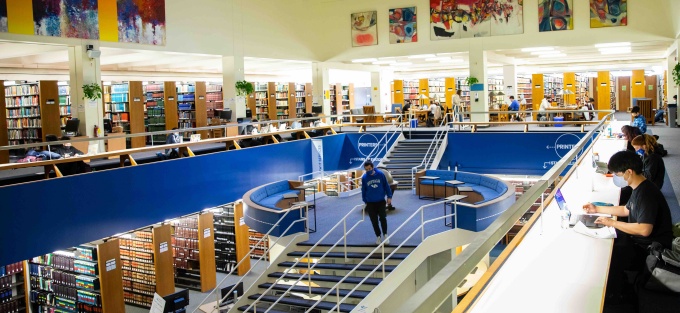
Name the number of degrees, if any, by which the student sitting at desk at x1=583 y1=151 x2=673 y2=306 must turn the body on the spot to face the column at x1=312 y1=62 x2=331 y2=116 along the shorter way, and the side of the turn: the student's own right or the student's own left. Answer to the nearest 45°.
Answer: approximately 45° to the student's own right

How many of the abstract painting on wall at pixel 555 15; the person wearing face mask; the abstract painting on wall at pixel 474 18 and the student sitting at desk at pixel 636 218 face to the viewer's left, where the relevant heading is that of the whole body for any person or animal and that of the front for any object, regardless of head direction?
2

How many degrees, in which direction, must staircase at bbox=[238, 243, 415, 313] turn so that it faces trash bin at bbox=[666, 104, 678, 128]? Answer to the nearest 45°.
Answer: approximately 180°

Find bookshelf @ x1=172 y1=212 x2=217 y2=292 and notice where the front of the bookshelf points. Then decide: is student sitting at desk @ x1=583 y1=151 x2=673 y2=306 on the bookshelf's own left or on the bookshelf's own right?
on the bookshelf's own left

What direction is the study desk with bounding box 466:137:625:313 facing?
to the viewer's right

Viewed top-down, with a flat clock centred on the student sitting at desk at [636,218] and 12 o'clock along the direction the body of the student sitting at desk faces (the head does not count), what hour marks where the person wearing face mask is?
The person wearing face mask is roughly at 3 o'clock from the student sitting at desk.

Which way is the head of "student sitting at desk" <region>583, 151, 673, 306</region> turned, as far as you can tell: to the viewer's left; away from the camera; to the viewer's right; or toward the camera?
to the viewer's left

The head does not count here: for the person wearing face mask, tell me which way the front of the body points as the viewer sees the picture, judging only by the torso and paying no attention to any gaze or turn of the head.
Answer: to the viewer's left

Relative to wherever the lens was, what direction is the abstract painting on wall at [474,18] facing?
facing the viewer

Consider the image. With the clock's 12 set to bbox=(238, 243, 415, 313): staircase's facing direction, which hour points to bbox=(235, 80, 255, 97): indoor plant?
The indoor plant is roughly at 4 o'clock from the staircase.

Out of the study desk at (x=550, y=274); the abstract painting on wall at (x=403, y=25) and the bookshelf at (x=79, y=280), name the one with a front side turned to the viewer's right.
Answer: the study desk

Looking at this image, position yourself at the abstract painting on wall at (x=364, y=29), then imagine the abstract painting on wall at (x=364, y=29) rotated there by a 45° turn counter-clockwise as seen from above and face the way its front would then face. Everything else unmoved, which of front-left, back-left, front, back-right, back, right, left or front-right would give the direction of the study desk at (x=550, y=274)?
front-right
